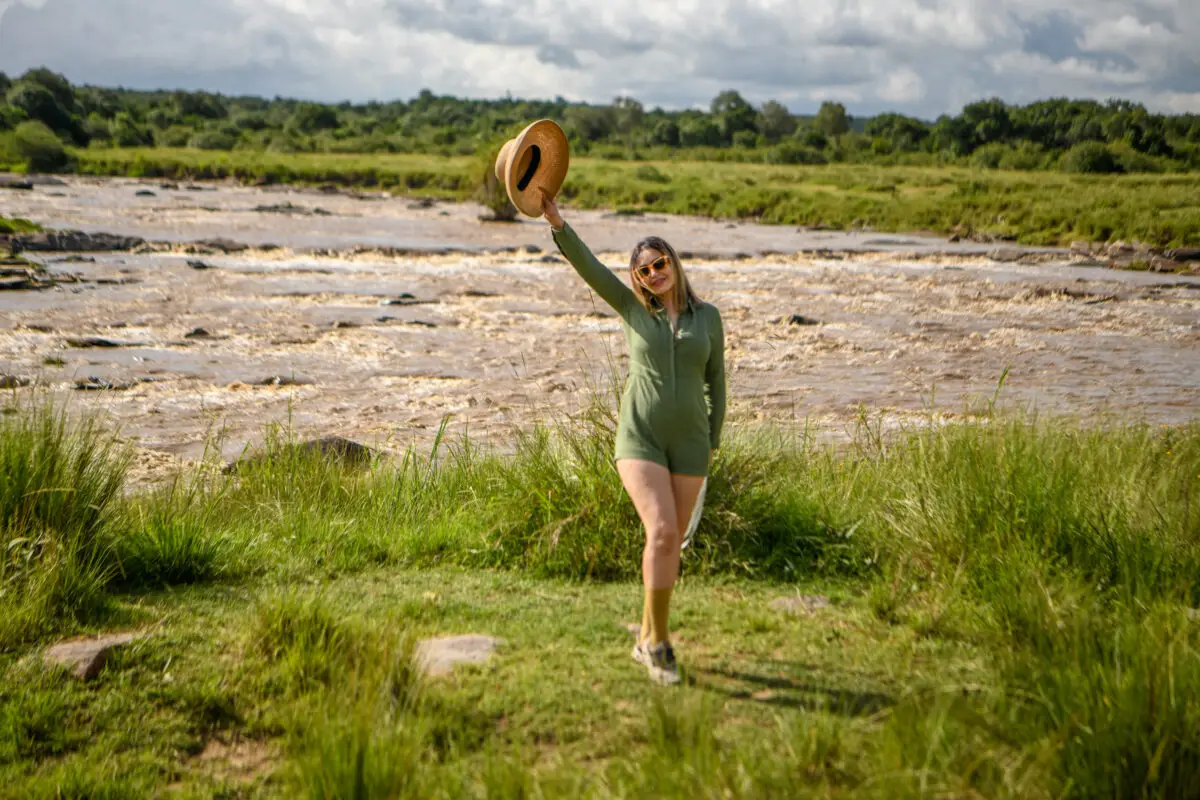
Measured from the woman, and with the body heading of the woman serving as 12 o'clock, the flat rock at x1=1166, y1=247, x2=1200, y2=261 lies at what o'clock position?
The flat rock is roughly at 7 o'clock from the woman.

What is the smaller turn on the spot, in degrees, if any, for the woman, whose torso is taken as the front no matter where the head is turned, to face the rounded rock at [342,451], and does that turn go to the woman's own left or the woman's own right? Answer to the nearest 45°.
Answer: approximately 135° to the woman's own right

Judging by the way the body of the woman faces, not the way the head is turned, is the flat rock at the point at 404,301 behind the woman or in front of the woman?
behind

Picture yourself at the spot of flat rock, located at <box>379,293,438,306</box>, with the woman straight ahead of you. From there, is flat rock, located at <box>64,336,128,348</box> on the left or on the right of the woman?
right

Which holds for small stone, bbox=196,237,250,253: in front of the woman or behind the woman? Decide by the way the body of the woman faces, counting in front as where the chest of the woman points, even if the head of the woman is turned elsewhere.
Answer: behind

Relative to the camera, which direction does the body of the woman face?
toward the camera

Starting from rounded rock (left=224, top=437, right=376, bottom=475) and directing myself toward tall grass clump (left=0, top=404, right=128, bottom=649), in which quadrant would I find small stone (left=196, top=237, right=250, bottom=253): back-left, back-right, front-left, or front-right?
back-right

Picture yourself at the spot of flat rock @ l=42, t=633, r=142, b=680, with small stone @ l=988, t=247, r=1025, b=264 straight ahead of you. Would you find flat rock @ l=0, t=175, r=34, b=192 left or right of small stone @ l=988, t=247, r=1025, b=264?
left

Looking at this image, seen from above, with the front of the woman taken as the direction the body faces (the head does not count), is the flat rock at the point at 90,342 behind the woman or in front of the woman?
behind

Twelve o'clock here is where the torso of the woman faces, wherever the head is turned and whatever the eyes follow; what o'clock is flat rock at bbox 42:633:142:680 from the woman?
The flat rock is roughly at 3 o'clock from the woman.

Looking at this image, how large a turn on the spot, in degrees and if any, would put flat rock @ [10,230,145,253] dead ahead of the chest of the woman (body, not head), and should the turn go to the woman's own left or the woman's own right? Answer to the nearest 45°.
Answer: approximately 135° to the woman's own right

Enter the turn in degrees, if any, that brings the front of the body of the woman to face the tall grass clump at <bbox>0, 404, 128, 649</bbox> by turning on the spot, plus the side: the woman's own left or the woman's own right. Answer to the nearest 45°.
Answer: approximately 90° to the woman's own right

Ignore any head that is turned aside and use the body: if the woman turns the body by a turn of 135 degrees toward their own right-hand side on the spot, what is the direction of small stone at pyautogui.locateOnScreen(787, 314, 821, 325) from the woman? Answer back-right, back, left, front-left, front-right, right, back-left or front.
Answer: front-right

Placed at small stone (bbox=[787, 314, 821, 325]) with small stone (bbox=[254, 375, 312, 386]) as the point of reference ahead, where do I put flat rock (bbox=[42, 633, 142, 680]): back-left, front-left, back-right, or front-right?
front-left

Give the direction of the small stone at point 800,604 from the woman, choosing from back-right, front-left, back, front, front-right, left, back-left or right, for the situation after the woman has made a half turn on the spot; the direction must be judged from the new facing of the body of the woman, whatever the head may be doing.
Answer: front-right
